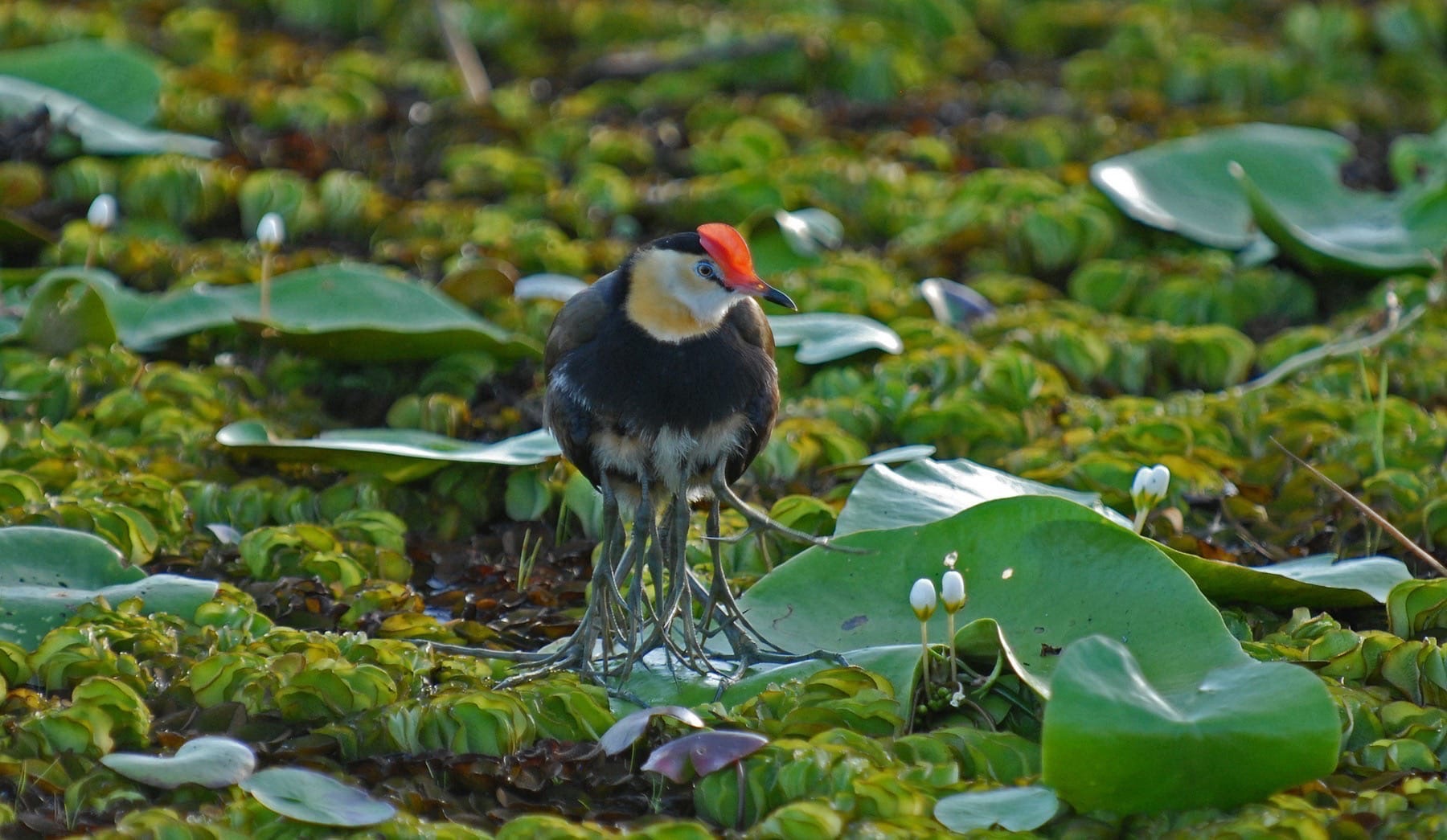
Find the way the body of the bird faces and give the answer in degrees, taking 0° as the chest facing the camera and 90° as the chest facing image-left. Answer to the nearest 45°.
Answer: approximately 0°

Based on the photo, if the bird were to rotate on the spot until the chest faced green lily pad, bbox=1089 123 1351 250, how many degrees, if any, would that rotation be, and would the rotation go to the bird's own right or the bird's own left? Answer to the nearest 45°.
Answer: approximately 135° to the bird's own left

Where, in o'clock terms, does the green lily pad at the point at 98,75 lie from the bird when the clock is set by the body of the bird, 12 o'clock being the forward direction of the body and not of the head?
The green lily pad is roughly at 5 o'clock from the bird.

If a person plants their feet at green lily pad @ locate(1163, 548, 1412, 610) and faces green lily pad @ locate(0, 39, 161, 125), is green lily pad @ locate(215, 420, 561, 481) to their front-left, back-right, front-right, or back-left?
front-left

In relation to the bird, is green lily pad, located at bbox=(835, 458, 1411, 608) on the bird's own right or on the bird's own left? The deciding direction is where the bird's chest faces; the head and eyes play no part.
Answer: on the bird's own left

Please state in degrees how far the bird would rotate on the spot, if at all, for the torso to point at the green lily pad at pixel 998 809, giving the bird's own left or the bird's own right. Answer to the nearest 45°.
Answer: approximately 45° to the bird's own left

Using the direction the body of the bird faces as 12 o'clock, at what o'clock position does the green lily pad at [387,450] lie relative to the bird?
The green lily pad is roughly at 5 o'clock from the bird.

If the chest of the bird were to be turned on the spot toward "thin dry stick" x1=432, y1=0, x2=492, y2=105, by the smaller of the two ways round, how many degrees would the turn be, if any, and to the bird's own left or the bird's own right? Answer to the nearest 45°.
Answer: approximately 180°

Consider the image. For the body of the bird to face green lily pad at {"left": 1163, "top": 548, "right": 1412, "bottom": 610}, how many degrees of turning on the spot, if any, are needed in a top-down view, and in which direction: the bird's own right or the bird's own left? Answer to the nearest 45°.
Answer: approximately 90° to the bird's own left

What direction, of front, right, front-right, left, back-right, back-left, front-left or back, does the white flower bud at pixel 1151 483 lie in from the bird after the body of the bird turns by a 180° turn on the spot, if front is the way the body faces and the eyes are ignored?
right

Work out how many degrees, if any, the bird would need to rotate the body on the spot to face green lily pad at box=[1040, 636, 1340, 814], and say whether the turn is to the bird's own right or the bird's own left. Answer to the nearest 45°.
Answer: approximately 45° to the bird's own left
